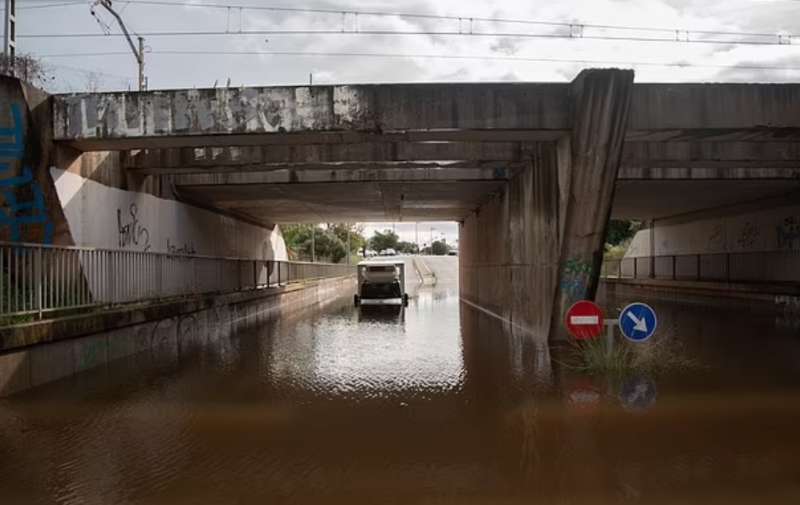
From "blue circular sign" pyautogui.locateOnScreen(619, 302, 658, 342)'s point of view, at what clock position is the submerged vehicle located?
The submerged vehicle is roughly at 5 o'clock from the blue circular sign.

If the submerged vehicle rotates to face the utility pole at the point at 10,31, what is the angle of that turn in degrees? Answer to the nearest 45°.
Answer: approximately 45° to its right

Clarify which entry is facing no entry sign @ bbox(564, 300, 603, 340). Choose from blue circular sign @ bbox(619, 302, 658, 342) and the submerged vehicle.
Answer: the submerged vehicle

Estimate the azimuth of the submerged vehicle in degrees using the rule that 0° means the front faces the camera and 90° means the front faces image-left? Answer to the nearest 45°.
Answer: approximately 0°

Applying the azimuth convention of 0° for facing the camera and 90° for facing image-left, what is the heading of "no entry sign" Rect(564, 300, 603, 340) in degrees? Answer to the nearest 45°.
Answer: approximately 0°

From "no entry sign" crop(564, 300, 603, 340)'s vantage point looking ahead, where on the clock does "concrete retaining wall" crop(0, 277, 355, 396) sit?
The concrete retaining wall is roughly at 3 o'clock from the no entry sign.

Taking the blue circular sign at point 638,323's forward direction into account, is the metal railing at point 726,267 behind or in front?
behind

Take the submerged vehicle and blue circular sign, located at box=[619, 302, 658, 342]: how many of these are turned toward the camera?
2
